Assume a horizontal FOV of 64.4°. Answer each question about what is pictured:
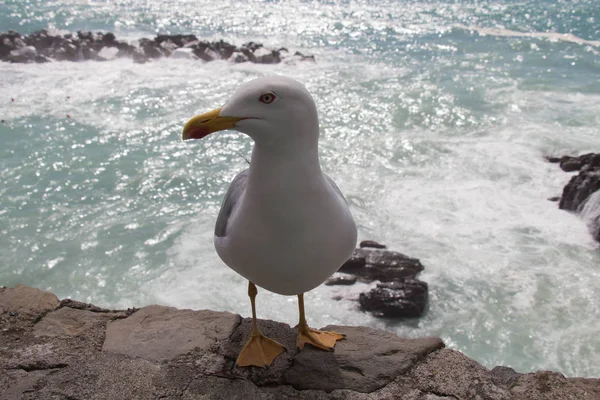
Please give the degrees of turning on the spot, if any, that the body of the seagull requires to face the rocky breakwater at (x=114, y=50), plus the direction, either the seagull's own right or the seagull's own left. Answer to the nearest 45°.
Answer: approximately 180°

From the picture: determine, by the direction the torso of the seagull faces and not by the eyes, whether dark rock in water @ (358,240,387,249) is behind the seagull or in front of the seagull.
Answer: behind

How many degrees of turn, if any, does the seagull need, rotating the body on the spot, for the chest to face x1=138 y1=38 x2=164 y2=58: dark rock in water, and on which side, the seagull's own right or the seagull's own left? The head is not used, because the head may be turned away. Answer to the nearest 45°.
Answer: approximately 180°

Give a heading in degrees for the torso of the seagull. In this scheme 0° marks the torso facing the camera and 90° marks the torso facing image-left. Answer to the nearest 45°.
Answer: approximately 0°

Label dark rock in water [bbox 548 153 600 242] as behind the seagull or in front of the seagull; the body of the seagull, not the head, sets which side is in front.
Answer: behind

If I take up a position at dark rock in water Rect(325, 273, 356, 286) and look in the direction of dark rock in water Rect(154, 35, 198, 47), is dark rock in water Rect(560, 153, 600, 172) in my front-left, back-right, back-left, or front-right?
front-right

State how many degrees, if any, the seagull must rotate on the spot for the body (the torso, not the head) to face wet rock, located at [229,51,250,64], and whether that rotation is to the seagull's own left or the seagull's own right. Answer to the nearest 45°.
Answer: approximately 180°

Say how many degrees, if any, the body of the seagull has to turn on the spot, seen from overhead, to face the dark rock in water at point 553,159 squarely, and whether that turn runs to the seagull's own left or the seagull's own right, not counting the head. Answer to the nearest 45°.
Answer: approximately 135° to the seagull's own left

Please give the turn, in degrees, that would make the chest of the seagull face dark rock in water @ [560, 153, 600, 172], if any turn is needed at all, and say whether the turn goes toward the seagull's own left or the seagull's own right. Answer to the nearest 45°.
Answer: approximately 135° to the seagull's own left

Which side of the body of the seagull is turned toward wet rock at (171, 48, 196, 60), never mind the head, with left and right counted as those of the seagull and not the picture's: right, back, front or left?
back

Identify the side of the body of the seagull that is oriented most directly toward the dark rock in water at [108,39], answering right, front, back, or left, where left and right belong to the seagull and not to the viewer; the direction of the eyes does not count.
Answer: back

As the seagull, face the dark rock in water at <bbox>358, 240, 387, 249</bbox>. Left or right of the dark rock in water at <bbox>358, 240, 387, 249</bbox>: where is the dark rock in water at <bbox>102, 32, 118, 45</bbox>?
left

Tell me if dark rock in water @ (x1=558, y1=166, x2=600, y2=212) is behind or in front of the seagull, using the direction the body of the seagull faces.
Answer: behind
